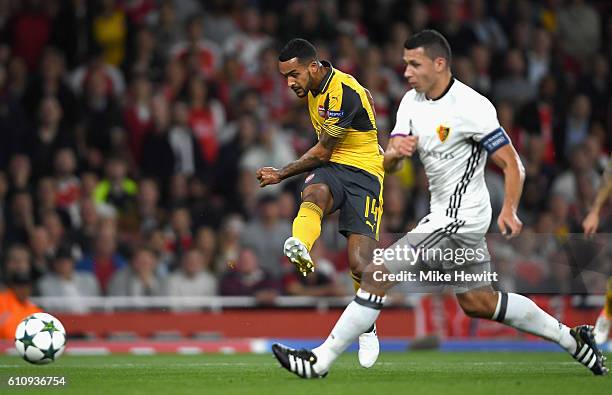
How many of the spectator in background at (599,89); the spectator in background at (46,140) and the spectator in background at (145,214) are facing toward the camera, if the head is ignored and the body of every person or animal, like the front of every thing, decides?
3

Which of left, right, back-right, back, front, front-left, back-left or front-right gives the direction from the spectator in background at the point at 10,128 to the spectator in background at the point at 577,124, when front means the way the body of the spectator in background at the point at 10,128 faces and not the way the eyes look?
left

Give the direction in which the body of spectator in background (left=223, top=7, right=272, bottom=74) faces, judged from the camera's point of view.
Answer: toward the camera

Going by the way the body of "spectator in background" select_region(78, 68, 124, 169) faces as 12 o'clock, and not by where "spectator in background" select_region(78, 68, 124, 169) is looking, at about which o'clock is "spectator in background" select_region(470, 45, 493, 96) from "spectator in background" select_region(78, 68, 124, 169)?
"spectator in background" select_region(470, 45, 493, 96) is roughly at 9 o'clock from "spectator in background" select_region(78, 68, 124, 169).

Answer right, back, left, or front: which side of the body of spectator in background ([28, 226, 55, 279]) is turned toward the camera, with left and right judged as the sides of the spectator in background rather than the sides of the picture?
front

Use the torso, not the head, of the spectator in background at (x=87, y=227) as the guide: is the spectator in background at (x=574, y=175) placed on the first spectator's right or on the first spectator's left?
on the first spectator's left

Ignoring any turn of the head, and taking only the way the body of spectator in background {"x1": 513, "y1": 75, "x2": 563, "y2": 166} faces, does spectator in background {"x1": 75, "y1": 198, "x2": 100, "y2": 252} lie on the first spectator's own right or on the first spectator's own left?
on the first spectator's own right

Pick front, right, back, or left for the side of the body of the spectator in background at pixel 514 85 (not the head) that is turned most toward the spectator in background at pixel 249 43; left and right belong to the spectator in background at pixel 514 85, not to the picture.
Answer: right
